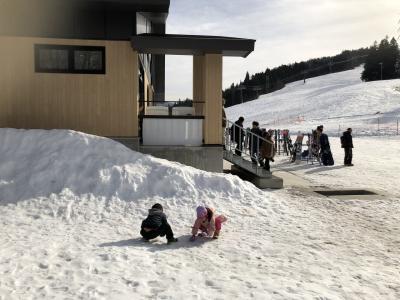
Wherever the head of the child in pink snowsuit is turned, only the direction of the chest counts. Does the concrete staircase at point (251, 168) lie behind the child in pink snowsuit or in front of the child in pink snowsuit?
behind

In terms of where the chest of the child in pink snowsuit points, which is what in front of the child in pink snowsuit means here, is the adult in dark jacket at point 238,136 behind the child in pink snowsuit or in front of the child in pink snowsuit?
behind

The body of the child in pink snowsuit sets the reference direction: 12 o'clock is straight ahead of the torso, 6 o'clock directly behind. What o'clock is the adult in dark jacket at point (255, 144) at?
The adult in dark jacket is roughly at 5 o'clock from the child in pink snowsuit.

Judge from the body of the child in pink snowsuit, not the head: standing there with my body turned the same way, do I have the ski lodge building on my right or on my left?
on my right
